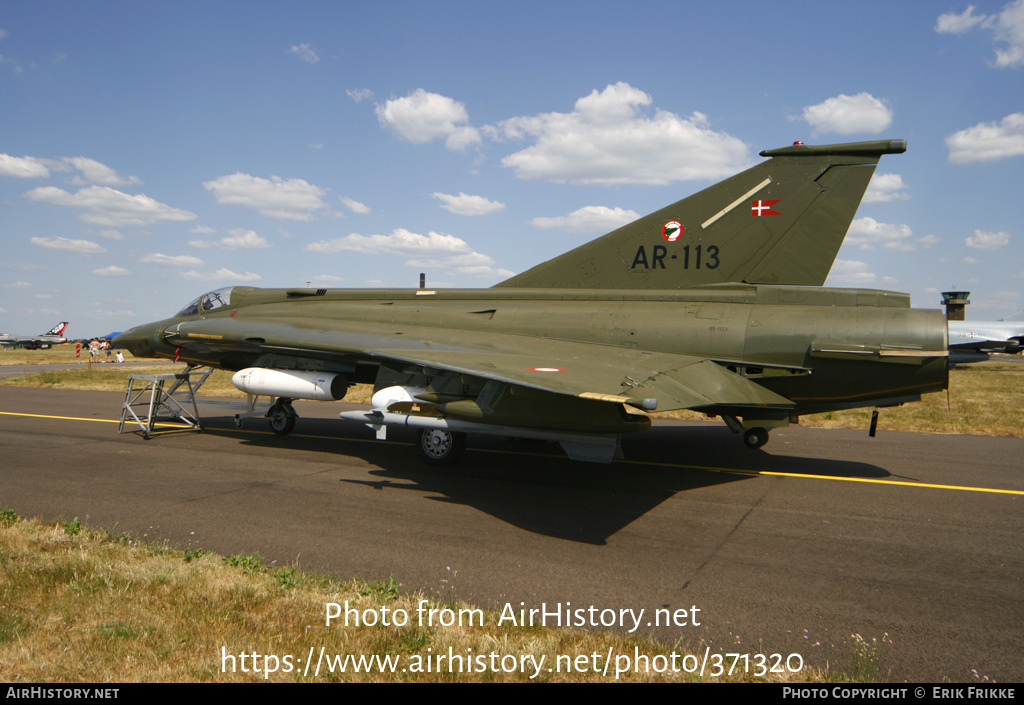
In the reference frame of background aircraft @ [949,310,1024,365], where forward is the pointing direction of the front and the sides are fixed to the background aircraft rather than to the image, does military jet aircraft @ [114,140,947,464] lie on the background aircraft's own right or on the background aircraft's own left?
on the background aircraft's own left

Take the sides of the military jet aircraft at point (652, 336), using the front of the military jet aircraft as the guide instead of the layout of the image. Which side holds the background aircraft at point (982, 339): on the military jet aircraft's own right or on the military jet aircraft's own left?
on the military jet aircraft's own right

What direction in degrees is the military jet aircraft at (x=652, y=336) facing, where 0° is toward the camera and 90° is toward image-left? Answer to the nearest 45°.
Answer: approximately 135°

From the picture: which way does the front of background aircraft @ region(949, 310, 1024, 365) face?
to the viewer's left
